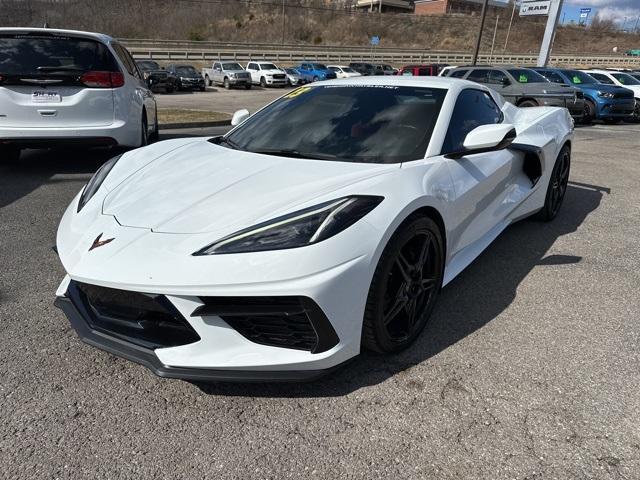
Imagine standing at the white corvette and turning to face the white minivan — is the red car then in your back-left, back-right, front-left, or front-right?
front-right

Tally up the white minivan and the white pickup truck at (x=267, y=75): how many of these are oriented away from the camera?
1

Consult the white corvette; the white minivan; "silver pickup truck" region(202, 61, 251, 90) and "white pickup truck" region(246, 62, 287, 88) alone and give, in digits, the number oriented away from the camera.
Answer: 1

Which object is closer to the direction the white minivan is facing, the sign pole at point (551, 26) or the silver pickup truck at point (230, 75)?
the silver pickup truck

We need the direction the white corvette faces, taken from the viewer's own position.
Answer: facing the viewer and to the left of the viewer

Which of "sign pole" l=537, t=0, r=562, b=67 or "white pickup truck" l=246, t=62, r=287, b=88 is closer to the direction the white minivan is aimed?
the white pickup truck

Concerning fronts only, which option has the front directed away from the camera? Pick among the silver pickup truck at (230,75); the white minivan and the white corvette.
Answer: the white minivan

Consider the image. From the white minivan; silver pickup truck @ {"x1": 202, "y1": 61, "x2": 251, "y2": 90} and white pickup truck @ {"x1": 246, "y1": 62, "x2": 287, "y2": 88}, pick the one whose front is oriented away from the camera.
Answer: the white minivan

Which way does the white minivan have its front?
away from the camera

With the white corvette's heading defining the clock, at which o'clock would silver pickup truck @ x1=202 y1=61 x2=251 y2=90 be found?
The silver pickup truck is roughly at 4 o'clock from the white corvette.

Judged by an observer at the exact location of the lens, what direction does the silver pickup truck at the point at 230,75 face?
facing the viewer and to the right of the viewer

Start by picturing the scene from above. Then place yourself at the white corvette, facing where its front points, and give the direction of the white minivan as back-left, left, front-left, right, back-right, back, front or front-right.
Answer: right

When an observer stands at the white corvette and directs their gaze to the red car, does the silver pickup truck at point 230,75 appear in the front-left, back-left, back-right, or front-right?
front-left

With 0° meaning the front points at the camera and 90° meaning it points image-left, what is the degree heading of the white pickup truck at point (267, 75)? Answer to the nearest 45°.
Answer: approximately 315°

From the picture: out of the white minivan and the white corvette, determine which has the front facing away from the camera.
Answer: the white minivan

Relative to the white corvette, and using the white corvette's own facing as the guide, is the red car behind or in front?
behind

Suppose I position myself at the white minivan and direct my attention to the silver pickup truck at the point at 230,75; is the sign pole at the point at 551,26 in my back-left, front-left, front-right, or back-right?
front-right
